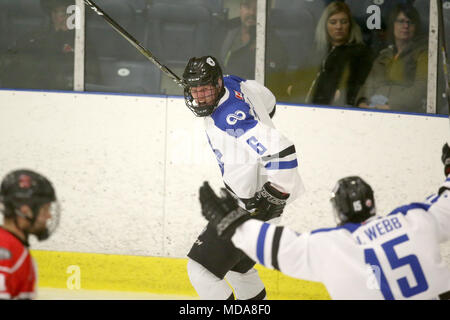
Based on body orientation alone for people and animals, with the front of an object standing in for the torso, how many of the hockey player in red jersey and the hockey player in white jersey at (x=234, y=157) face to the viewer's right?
1

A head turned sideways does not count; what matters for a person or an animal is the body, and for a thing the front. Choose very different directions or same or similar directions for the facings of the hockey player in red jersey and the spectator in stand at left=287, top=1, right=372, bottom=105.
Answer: very different directions

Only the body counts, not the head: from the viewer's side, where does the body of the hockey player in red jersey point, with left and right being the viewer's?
facing to the right of the viewer

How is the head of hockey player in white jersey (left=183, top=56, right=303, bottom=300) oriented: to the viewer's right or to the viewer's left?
to the viewer's left

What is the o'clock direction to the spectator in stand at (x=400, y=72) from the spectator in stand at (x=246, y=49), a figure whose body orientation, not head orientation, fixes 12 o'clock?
the spectator in stand at (x=400, y=72) is roughly at 9 o'clock from the spectator in stand at (x=246, y=49).

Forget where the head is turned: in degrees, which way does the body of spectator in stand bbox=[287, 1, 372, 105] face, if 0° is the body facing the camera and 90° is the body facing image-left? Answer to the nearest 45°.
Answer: approximately 45°

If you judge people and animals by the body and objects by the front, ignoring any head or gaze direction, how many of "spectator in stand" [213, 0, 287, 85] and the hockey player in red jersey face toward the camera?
1

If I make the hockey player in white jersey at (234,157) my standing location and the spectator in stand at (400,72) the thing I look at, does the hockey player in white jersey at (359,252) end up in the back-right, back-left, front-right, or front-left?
back-right

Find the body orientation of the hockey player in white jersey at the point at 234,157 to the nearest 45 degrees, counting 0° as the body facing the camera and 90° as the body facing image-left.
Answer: approximately 45°

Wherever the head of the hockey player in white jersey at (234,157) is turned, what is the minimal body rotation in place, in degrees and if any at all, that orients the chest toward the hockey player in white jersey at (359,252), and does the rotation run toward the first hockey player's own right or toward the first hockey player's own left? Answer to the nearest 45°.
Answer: approximately 90° to the first hockey player's own left
